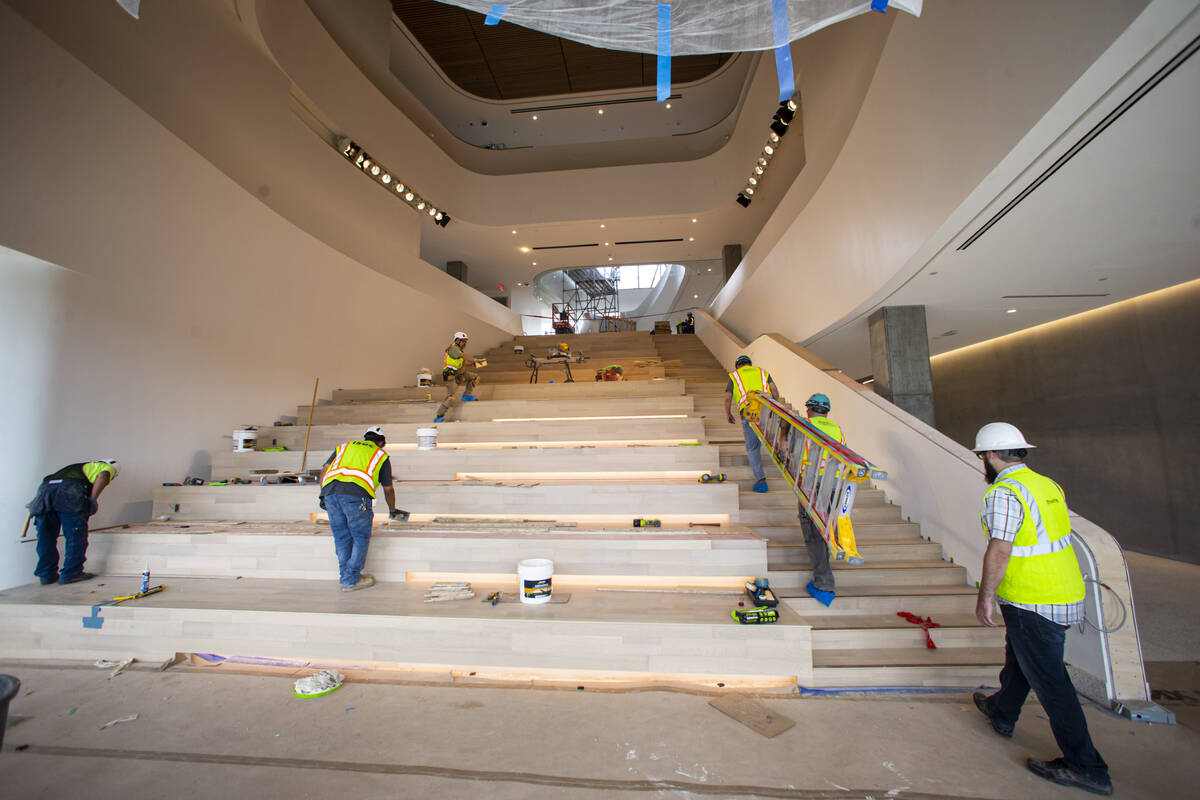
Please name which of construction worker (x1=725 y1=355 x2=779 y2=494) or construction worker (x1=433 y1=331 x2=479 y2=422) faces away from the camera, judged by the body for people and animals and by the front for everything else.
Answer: construction worker (x1=725 y1=355 x2=779 y2=494)

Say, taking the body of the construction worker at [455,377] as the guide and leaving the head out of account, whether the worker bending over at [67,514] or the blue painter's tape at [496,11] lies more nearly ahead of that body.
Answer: the blue painter's tape

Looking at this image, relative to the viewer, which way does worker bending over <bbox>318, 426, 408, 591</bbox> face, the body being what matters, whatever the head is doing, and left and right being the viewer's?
facing away from the viewer and to the right of the viewer

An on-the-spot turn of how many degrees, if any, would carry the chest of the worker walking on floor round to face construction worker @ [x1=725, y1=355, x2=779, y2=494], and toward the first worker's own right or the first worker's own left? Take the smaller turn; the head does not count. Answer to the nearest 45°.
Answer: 0° — they already face them

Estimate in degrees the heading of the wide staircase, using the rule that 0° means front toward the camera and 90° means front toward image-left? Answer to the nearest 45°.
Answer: approximately 0°

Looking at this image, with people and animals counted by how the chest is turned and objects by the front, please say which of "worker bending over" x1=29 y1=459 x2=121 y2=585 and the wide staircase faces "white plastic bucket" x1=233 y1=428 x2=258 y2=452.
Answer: the worker bending over

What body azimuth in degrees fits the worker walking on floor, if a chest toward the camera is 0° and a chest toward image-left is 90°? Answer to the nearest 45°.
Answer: approximately 135°
